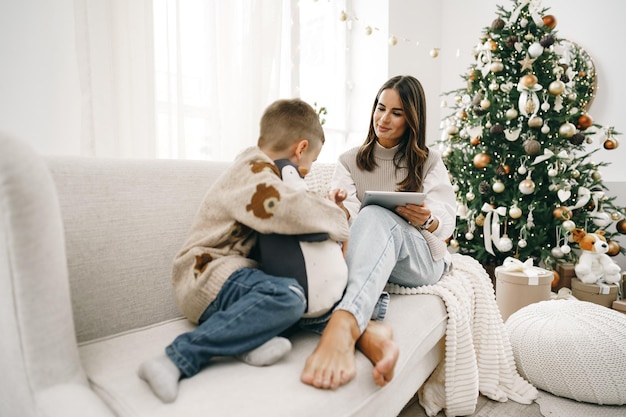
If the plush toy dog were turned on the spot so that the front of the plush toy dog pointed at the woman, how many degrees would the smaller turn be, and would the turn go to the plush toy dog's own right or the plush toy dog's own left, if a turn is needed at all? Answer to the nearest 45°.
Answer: approximately 45° to the plush toy dog's own right

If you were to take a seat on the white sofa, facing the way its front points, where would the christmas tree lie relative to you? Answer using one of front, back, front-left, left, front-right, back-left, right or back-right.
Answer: left

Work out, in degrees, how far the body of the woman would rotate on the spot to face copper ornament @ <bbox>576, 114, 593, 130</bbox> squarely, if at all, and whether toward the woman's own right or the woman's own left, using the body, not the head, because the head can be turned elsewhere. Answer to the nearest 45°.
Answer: approximately 180°

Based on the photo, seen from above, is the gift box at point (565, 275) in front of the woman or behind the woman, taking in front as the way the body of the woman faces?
behind

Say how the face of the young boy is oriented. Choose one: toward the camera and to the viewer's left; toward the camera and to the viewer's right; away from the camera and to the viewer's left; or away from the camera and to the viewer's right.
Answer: away from the camera and to the viewer's right

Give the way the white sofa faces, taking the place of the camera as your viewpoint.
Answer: facing the viewer and to the right of the viewer

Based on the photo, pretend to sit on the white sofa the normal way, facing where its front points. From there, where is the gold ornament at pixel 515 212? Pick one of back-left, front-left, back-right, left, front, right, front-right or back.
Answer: left

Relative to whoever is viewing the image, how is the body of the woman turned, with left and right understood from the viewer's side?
facing the viewer and to the left of the viewer

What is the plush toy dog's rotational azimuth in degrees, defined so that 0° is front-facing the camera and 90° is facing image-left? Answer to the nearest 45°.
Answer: approximately 315°

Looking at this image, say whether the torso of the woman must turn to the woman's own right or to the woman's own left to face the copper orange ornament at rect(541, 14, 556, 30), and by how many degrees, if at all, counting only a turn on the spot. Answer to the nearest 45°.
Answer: approximately 180°

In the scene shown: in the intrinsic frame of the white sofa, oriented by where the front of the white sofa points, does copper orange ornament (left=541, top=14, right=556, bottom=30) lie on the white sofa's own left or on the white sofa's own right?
on the white sofa's own left
